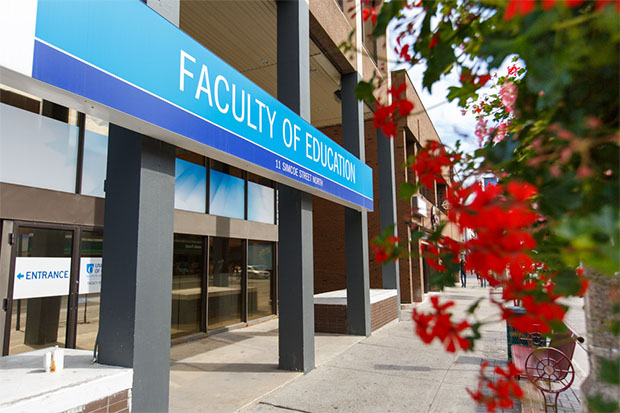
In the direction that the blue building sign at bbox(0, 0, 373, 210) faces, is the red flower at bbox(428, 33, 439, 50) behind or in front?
in front

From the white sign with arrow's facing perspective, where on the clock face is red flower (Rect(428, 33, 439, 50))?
The red flower is roughly at 1 o'clock from the white sign with arrow.

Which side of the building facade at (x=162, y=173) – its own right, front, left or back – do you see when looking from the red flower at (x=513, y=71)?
front

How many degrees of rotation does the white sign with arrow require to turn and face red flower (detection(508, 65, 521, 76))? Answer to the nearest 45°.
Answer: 0° — it already faces it

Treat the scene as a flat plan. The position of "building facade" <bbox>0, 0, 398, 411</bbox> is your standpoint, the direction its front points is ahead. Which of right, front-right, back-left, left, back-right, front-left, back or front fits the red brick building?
left

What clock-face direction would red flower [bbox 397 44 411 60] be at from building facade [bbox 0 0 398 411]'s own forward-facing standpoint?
The red flower is roughly at 1 o'clock from the building facade.

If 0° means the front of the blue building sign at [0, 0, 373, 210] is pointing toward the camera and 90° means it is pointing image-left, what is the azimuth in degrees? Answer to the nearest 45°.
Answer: approximately 315°

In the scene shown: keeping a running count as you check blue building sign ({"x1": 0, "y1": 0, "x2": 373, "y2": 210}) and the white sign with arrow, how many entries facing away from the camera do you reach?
0

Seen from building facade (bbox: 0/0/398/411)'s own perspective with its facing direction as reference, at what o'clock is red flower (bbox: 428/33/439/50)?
The red flower is roughly at 1 o'clock from the building facade.
